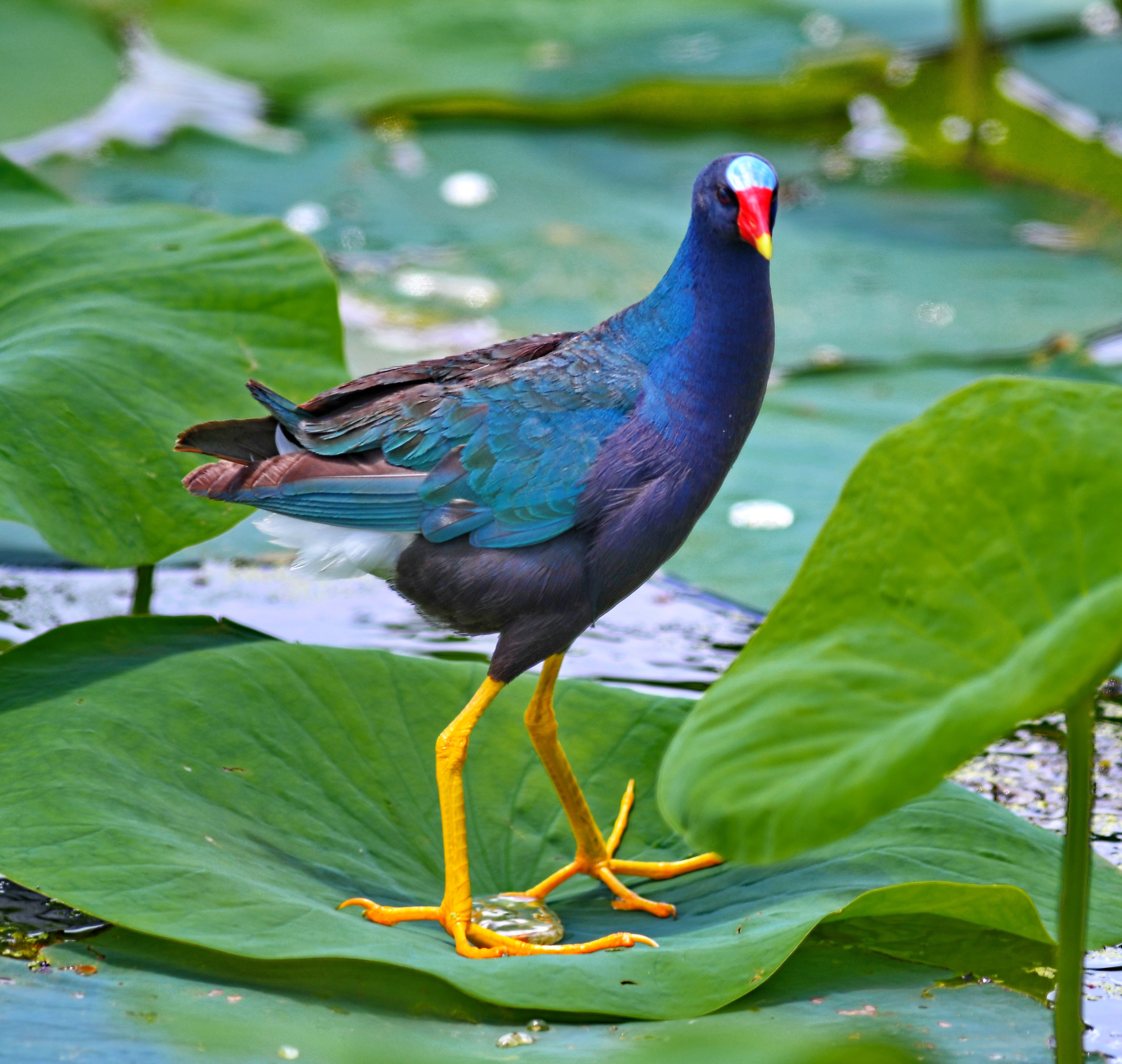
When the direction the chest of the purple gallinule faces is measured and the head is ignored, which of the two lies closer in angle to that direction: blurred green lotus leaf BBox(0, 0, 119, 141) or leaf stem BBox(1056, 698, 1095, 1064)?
the leaf stem

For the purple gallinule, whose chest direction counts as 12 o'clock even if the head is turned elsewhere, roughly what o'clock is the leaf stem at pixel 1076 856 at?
The leaf stem is roughly at 2 o'clock from the purple gallinule.

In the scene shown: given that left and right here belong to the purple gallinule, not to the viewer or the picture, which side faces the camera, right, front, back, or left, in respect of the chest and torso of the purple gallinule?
right

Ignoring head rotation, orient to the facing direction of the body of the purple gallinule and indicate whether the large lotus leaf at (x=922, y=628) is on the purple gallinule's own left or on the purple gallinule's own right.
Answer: on the purple gallinule's own right

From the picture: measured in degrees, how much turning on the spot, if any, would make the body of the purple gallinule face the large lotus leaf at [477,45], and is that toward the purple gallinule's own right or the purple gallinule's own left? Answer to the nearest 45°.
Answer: approximately 90° to the purple gallinule's own left

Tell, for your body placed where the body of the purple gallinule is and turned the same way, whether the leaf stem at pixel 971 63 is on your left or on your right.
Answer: on your left

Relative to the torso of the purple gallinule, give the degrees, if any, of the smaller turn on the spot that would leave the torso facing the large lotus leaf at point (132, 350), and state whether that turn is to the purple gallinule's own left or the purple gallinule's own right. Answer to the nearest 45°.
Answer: approximately 135° to the purple gallinule's own left
